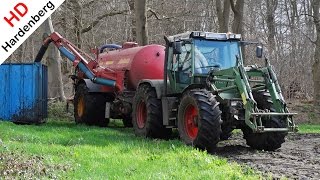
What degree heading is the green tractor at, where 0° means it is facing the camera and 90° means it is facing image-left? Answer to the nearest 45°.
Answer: approximately 315°

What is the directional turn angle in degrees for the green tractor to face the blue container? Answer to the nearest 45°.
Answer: approximately 180°
